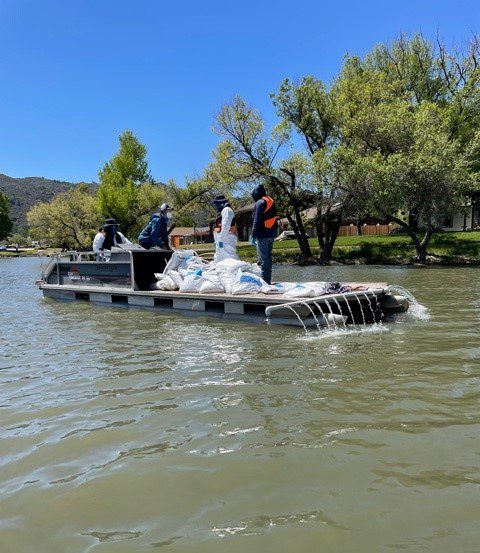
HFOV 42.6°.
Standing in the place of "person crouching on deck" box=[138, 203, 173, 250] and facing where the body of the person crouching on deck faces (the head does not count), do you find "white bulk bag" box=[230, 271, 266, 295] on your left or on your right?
on your right

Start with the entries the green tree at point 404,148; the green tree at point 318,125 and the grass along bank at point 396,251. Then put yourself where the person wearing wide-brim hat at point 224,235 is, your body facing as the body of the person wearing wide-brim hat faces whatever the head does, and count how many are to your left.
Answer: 0

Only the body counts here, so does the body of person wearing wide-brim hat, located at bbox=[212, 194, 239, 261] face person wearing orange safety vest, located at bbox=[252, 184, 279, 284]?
no

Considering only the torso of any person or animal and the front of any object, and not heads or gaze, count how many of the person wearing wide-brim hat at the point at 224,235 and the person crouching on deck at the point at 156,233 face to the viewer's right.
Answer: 1

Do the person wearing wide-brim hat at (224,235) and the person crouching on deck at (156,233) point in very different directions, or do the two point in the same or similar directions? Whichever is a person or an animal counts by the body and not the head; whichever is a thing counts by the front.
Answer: very different directions

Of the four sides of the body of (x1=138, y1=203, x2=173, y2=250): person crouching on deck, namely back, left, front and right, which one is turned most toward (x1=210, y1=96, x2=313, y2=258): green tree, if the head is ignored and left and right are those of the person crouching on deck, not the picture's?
left

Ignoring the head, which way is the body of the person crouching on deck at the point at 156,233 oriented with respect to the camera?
to the viewer's right
